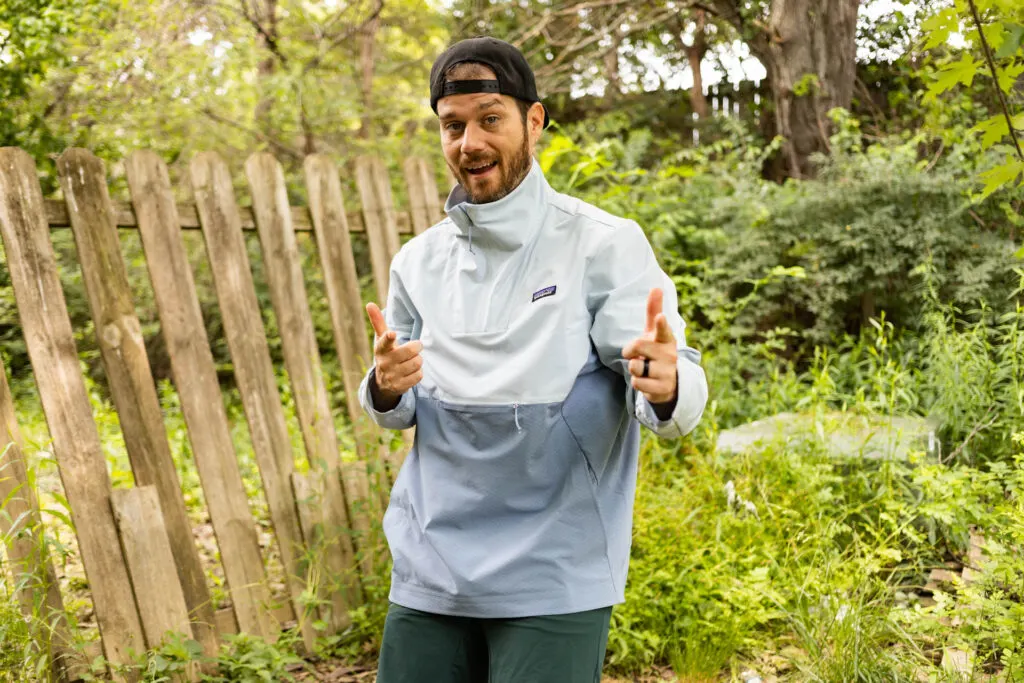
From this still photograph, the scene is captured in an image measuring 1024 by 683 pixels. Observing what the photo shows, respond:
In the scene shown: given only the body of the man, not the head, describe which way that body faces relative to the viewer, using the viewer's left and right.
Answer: facing the viewer and to the left of the viewer

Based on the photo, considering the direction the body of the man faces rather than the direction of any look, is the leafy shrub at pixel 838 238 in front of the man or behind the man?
behind
